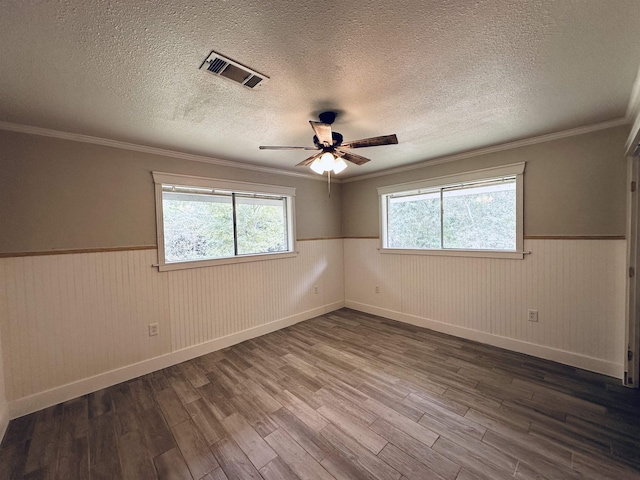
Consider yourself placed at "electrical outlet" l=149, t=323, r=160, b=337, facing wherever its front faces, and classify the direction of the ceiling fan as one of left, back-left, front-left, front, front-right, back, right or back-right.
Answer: front-left

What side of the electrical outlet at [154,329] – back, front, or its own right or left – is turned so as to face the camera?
front

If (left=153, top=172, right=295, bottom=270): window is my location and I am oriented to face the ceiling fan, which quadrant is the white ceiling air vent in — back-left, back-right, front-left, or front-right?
front-right
